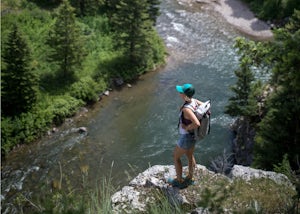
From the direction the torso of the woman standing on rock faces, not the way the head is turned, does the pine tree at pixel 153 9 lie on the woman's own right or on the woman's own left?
on the woman's own right

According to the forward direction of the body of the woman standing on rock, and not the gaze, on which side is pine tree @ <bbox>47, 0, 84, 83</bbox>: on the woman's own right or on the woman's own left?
on the woman's own right

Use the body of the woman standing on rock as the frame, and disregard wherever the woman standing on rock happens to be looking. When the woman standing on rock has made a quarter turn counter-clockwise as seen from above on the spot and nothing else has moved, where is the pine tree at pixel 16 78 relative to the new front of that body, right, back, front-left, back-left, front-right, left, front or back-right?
back-right

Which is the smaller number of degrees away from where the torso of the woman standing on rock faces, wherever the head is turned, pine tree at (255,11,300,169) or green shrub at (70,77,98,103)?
the green shrub

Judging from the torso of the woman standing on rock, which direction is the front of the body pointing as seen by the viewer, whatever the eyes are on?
to the viewer's left

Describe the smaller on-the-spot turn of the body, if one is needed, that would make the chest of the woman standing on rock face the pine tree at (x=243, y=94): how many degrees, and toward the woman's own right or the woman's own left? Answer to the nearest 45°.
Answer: approximately 90° to the woman's own right

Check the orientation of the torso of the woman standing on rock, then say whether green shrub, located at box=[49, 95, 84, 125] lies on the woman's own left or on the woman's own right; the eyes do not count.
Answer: on the woman's own right
